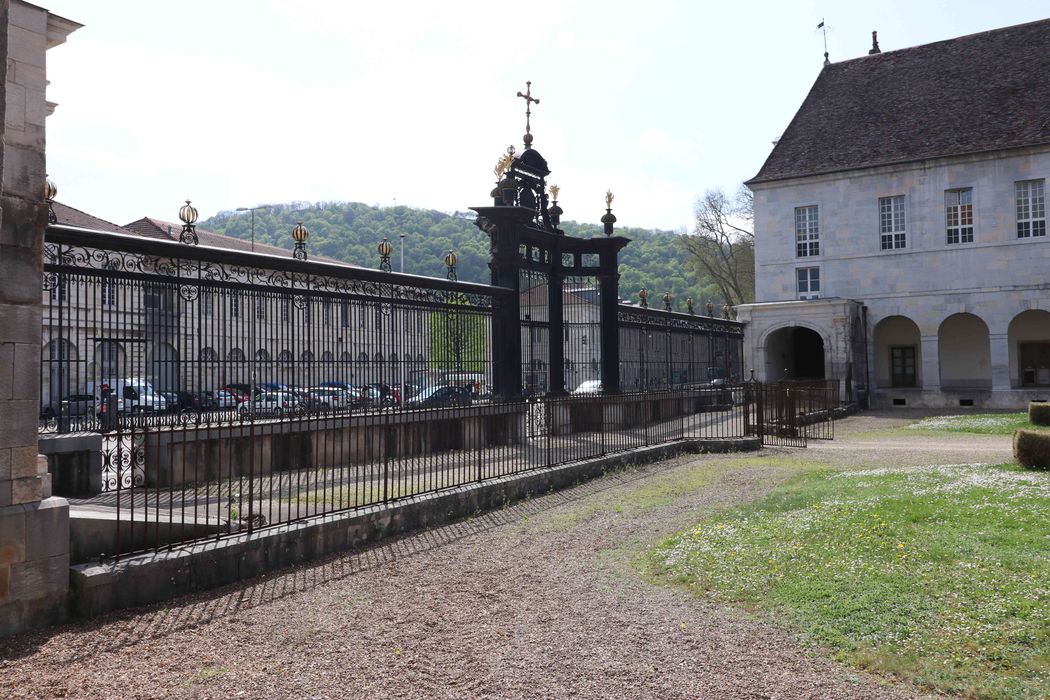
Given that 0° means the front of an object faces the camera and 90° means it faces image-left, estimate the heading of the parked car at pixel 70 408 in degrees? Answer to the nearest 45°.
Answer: approximately 90°

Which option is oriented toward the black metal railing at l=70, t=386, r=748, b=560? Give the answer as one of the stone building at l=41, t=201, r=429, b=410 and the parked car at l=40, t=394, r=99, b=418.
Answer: the stone building

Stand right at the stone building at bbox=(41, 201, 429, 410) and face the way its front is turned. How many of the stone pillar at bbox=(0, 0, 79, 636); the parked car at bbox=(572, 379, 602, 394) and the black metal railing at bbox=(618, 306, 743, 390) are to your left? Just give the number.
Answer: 2

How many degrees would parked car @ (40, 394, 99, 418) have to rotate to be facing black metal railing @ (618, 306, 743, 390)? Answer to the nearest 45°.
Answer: approximately 180°

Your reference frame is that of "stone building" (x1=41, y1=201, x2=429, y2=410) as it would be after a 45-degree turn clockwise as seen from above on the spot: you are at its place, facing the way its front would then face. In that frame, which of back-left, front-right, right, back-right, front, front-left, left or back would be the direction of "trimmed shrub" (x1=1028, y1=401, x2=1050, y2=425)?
left

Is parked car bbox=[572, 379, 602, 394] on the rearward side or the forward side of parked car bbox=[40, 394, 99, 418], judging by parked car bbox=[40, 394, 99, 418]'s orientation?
on the rearward side

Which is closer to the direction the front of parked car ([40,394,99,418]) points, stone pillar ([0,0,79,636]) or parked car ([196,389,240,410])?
the stone pillar

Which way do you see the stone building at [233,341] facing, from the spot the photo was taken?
facing the viewer and to the right of the viewer

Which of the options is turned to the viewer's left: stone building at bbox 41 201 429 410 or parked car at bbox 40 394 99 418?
the parked car

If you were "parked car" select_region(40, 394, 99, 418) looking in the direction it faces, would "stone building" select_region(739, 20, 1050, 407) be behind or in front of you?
behind
